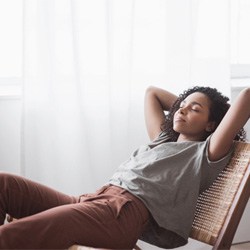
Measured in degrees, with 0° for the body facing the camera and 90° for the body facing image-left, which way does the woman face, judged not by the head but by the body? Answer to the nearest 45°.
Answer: approximately 45°
